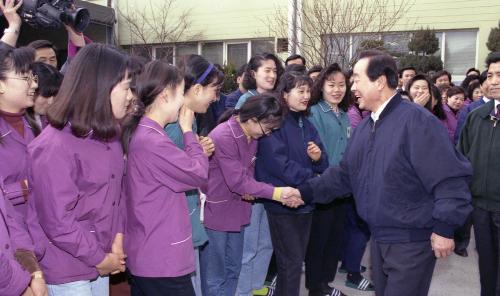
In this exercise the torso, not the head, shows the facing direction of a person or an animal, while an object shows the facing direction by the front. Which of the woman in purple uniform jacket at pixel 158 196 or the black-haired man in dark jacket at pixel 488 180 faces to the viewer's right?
the woman in purple uniform jacket

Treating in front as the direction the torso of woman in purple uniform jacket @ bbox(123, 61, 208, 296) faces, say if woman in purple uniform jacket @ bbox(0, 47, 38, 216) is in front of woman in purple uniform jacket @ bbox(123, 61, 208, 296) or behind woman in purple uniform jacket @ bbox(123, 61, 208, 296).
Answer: behind

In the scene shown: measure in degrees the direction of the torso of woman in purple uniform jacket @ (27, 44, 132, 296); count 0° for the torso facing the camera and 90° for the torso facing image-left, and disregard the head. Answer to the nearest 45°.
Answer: approximately 270°

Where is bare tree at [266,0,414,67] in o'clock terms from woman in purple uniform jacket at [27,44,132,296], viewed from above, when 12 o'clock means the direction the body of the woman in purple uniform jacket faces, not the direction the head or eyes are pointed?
The bare tree is roughly at 10 o'clock from the woman in purple uniform jacket.

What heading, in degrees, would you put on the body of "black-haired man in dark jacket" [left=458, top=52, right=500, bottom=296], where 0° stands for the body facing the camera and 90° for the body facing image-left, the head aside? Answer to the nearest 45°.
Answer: approximately 45°

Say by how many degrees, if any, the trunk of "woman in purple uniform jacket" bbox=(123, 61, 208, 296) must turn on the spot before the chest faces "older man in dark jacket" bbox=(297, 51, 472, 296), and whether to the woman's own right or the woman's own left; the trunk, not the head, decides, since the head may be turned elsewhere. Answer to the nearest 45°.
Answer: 0° — they already face them

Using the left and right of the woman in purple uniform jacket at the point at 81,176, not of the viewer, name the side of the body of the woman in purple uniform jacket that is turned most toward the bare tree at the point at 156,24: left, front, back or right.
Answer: left

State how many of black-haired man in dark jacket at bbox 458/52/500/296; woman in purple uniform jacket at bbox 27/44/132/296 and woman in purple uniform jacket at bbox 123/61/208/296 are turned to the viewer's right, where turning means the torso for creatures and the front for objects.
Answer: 2

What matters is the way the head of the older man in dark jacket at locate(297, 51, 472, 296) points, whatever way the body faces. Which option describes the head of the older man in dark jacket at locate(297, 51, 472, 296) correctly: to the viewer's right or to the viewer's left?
to the viewer's left

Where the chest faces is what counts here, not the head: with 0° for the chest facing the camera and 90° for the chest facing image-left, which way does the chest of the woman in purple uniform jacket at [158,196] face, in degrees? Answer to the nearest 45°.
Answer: approximately 270°
